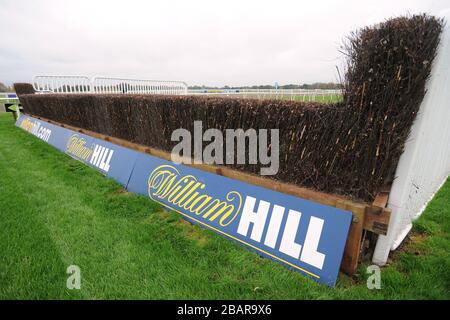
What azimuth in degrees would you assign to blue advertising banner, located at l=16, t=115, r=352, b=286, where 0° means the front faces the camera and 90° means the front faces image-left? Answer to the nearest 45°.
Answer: approximately 45°
